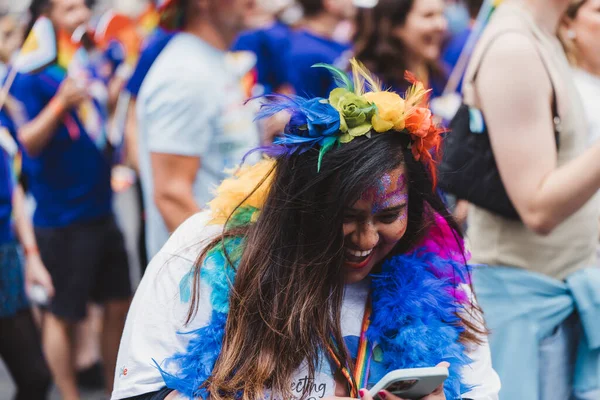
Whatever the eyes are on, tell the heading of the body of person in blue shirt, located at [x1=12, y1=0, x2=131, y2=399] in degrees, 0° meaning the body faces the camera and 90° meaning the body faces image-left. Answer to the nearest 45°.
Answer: approximately 315°

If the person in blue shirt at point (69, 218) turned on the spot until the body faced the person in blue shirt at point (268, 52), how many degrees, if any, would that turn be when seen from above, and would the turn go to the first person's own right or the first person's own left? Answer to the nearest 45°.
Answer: approximately 90° to the first person's own left

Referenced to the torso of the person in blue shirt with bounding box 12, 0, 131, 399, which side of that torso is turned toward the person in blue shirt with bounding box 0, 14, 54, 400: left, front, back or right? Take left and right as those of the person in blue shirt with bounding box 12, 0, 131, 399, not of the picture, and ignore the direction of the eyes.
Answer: right

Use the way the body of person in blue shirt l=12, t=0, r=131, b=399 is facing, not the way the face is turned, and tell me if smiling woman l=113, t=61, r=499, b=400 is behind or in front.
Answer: in front

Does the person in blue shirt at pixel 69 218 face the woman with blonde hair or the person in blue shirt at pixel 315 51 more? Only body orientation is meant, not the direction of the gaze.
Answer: the woman with blonde hair

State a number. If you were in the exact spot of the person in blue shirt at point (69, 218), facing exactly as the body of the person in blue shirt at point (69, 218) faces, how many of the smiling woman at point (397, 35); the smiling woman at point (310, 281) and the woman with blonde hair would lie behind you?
0

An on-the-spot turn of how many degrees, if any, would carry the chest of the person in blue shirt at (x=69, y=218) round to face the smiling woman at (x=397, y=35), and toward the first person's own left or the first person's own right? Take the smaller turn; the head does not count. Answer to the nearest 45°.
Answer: approximately 45° to the first person's own left

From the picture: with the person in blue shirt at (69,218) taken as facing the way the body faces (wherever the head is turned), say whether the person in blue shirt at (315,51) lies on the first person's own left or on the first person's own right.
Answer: on the first person's own left

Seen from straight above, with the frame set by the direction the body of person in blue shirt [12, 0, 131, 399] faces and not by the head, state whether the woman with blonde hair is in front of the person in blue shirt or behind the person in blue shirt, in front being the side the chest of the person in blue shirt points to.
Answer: in front

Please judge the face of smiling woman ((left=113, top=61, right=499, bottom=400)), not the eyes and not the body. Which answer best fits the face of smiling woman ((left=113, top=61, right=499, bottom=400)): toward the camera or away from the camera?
toward the camera

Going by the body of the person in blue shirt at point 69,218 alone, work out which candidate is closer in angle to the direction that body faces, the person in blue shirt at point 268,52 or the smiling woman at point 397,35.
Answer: the smiling woman

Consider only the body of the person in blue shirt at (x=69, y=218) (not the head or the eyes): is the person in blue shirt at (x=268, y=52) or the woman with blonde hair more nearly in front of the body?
the woman with blonde hair
